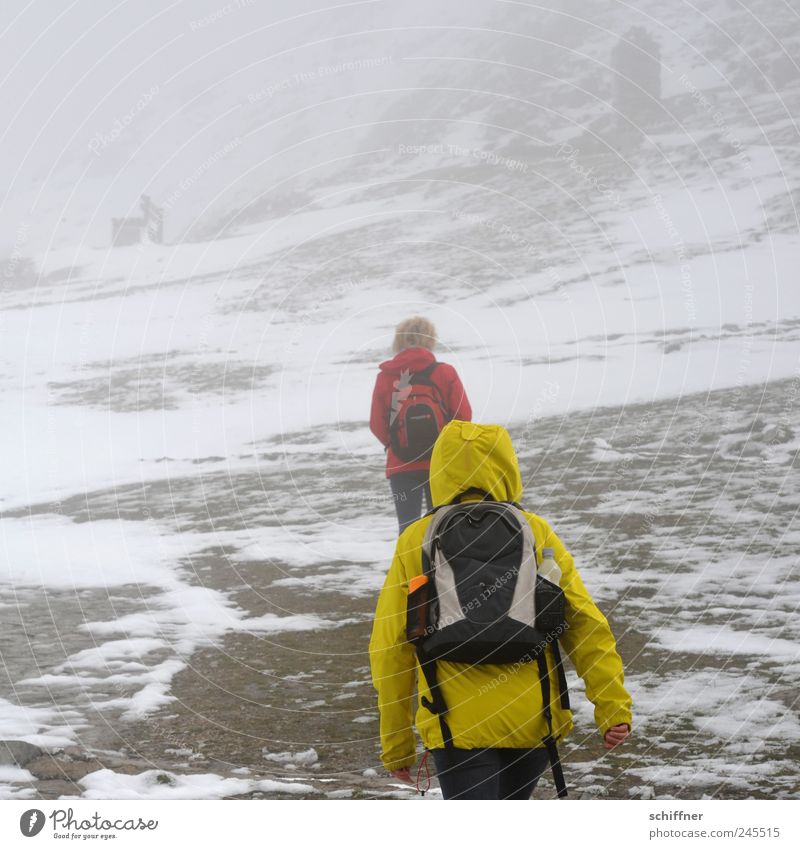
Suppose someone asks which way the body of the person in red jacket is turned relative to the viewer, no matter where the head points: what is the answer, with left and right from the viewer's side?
facing away from the viewer

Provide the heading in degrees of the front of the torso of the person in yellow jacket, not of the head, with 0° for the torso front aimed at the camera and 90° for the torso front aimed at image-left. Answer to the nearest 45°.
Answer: approximately 180°

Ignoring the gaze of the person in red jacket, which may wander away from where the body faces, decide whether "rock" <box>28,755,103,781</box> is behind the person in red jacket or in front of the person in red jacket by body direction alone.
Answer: behind

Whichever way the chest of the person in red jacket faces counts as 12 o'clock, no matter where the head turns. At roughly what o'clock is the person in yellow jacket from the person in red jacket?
The person in yellow jacket is roughly at 6 o'clock from the person in red jacket.

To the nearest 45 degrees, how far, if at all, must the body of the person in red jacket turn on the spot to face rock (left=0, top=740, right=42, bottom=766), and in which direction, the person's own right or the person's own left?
approximately 135° to the person's own left

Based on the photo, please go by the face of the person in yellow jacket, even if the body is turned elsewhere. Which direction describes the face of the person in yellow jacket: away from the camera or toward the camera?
away from the camera

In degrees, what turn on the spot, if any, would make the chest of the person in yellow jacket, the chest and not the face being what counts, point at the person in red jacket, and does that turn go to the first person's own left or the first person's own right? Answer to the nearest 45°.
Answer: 0° — they already face them

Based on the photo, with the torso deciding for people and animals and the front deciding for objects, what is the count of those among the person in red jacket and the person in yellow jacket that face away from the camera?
2

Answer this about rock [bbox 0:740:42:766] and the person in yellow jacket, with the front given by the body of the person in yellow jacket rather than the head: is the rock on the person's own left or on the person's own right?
on the person's own left

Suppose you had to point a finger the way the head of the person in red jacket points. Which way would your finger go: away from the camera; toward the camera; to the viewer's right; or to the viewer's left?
away from the camera
